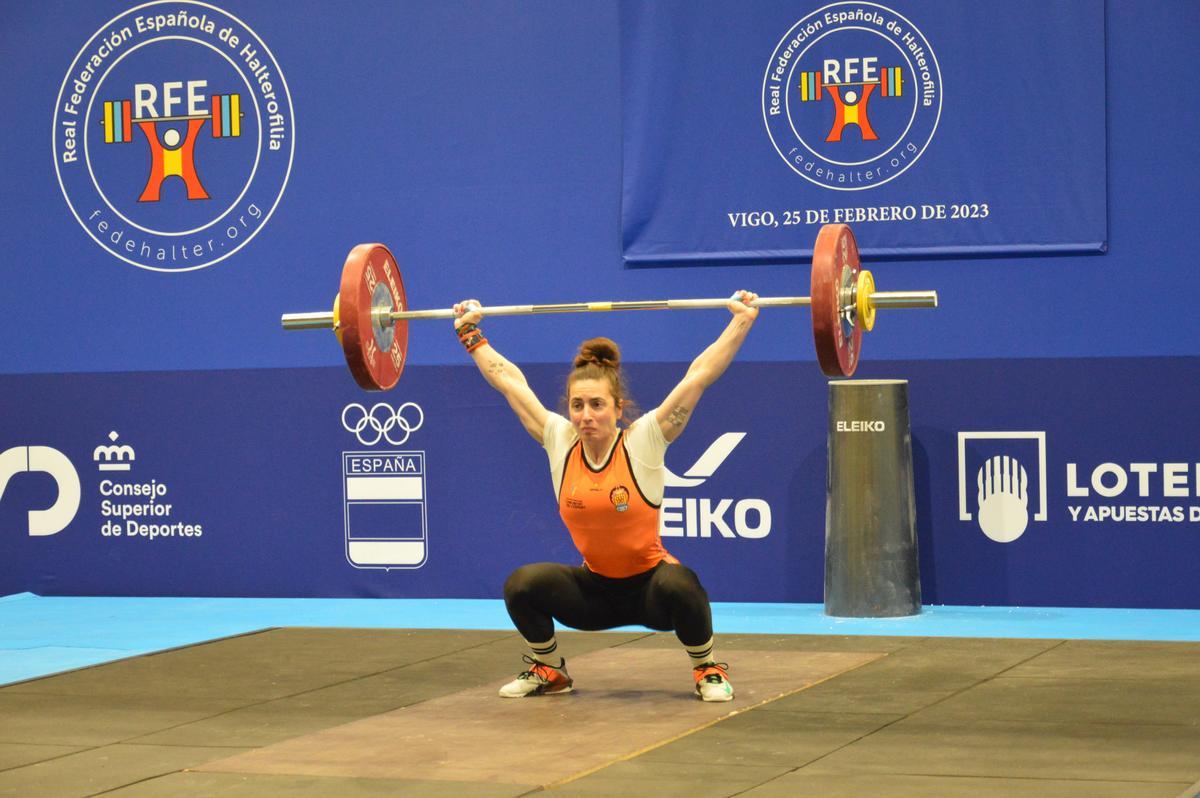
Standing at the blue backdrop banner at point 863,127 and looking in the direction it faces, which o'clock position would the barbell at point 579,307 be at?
The barbell is roughly at 1 o'clock from the blue backdrop banner.

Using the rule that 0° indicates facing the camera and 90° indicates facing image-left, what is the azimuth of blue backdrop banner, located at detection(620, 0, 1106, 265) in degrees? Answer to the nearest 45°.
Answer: approximately 0°

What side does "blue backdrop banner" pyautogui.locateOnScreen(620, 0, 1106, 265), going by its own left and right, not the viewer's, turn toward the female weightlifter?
front
